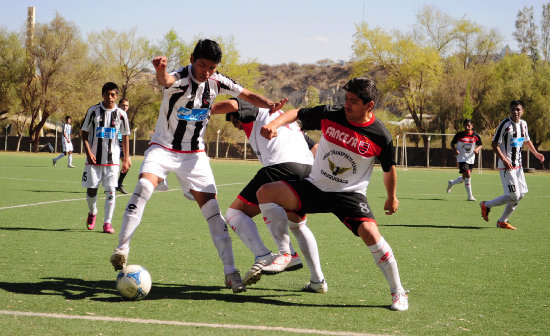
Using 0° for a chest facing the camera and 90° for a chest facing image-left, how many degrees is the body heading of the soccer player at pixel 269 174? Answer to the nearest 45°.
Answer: approximately 90°

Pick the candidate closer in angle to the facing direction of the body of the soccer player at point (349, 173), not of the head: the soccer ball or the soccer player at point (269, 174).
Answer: the soccer ball

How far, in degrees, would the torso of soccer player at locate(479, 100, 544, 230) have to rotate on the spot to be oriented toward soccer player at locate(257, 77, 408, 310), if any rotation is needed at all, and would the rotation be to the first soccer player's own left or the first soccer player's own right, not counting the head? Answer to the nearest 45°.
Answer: approximately 45° to the first soccer player's own right

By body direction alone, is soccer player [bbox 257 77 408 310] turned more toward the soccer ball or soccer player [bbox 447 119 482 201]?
the soccer ball

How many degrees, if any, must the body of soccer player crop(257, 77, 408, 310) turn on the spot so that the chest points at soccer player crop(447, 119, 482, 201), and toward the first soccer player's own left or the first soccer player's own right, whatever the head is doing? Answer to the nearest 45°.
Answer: approximately 135° to the first soccer player's own right

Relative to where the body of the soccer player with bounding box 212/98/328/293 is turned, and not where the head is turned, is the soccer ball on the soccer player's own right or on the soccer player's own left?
on the soccer player's own left

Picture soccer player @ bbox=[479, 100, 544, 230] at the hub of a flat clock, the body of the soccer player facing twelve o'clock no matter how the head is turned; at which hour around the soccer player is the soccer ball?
The soccer ball is roughly at 2 o'clock from the soccer player.

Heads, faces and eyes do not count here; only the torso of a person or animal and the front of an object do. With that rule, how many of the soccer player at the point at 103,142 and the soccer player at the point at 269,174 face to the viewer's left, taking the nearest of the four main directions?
1
